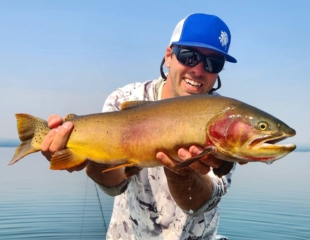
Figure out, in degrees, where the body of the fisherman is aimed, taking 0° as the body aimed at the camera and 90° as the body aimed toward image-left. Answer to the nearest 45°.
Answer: approximately 0°

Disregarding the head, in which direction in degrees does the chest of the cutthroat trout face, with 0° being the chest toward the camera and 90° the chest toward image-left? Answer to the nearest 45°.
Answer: approximately 270°
